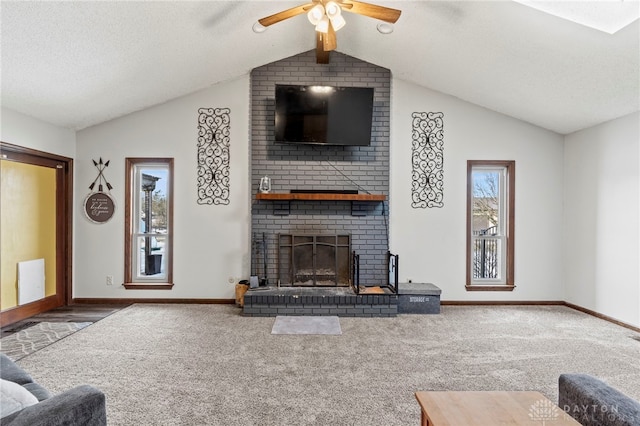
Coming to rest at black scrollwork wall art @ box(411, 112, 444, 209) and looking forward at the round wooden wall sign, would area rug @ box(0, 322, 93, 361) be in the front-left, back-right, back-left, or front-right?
front-left

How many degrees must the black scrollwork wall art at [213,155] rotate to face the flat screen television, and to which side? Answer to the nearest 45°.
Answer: approximately 45° to its left

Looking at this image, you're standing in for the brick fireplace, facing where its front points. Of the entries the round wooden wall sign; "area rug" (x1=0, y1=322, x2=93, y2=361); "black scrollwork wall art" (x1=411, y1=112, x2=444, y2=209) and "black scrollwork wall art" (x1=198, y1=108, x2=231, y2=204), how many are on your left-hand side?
1

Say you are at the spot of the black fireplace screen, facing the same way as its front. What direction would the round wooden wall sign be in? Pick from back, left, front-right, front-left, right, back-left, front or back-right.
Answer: right

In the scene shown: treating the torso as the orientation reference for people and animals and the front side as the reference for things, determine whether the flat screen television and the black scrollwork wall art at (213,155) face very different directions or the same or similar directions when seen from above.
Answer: same or similar directions

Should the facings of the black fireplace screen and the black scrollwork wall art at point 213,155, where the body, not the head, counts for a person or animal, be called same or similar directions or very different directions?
same or similar directions

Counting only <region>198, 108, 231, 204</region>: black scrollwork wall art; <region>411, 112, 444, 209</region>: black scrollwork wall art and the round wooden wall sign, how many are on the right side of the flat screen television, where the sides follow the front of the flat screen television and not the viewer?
2

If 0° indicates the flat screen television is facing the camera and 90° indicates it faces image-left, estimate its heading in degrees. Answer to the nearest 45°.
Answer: approximately 0°

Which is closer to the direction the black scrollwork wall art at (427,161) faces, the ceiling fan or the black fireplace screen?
the ceiling fan

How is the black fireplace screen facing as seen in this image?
toward the camera

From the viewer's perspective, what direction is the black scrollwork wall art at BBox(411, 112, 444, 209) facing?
toward the camera

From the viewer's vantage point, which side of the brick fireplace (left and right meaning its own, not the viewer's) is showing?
front
